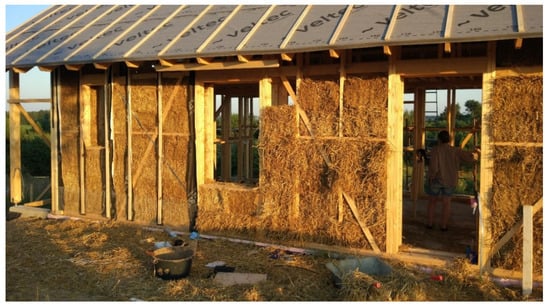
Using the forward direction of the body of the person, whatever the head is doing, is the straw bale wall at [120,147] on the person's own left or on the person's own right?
on the person's own left

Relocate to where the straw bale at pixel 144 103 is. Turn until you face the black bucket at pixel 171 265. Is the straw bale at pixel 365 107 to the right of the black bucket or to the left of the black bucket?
left

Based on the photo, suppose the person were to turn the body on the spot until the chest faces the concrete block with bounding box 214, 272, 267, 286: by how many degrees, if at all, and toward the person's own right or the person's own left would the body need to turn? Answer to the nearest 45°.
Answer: approximately 135° to the person's own left

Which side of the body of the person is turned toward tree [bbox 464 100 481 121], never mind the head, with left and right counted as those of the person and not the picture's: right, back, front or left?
front

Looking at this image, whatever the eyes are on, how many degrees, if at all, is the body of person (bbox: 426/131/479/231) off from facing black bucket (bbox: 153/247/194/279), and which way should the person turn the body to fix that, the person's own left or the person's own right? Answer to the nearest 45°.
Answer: approximately 135° to the person's own left

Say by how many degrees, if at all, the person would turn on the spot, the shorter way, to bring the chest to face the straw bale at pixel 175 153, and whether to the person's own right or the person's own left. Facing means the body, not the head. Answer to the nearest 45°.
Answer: approximately 90° to the person's own left

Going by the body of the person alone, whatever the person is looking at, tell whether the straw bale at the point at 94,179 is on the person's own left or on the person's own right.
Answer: on the person's own left

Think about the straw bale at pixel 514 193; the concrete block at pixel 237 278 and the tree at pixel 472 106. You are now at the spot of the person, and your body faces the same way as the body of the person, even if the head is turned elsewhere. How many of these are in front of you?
1

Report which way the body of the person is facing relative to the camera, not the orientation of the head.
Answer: away from the camera

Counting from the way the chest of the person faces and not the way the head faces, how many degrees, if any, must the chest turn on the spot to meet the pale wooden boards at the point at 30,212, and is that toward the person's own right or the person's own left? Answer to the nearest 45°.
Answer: approximately 90° to the person's own left
